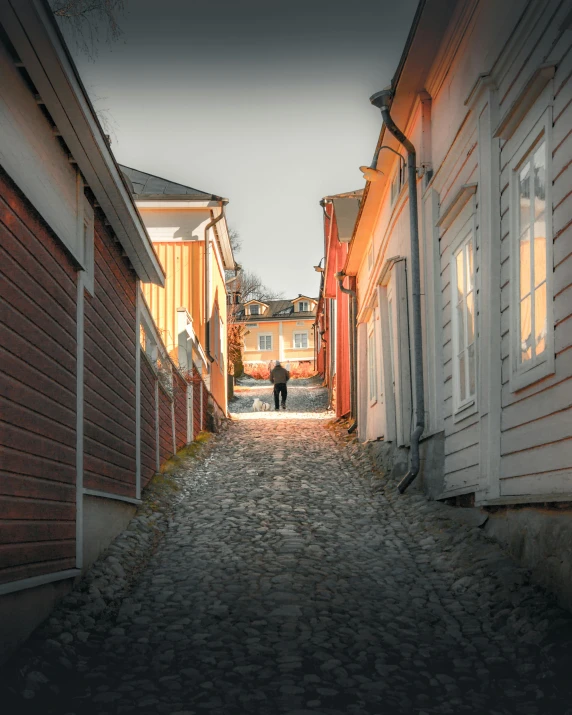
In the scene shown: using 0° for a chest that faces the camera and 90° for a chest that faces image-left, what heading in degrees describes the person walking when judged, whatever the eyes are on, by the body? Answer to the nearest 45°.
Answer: approximately 180°

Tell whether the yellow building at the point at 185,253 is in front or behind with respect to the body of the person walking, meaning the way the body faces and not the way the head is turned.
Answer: behind
